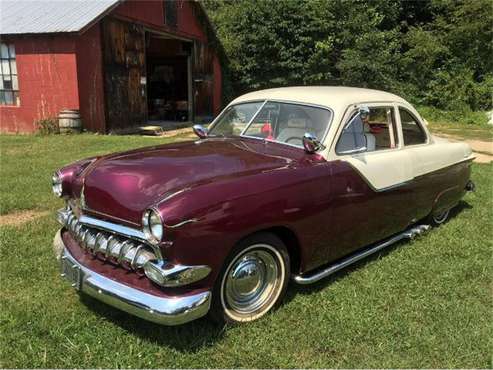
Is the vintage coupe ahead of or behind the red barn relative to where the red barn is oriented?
ahead

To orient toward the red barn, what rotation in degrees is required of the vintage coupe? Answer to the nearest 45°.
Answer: approximately 90° to its right

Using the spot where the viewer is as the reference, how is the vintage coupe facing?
facing the viewer and to the left of the viewer

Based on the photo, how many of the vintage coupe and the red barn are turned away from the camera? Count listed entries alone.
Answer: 0

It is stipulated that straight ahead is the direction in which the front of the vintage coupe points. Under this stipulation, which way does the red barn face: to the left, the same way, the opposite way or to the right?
to the left

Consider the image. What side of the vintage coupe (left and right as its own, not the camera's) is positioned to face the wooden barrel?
right

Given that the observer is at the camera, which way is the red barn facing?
facing the viewer and to the right of the viewer
